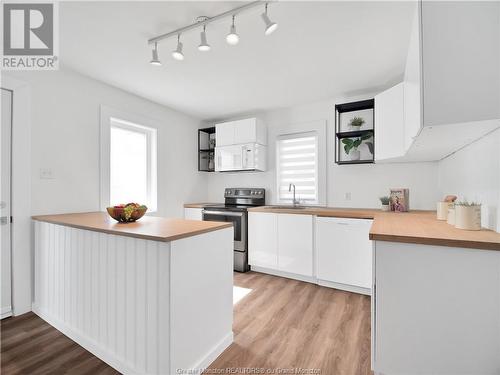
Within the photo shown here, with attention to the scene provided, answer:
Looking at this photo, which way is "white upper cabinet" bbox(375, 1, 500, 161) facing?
to the viewer's left

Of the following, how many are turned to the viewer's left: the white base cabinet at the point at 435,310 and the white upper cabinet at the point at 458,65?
2

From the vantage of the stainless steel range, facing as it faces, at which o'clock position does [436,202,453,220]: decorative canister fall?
The decorative canister is roughly at 9 o'clock from the stainless steel range.

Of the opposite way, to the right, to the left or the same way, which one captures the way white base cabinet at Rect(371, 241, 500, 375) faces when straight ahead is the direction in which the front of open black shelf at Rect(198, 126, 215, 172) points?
to the right

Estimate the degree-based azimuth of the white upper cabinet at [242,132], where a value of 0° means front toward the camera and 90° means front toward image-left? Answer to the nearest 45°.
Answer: approximately 45°

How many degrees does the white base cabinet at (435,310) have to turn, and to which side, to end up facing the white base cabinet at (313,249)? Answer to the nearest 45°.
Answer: approximately 45° to its right

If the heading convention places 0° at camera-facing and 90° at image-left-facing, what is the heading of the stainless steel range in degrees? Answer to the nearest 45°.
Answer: approximately 45°

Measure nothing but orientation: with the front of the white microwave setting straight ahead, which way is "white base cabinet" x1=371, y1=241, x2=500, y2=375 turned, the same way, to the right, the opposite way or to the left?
to the right

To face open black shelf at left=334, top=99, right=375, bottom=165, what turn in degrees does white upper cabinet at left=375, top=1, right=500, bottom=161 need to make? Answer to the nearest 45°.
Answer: approximately 45° to its right

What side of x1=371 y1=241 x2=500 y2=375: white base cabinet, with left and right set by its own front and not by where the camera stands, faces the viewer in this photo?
left
